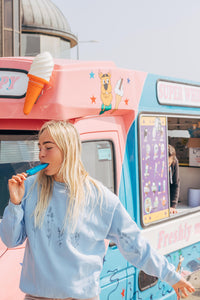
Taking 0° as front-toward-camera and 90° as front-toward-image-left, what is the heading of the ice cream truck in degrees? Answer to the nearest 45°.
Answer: approximately 45°
